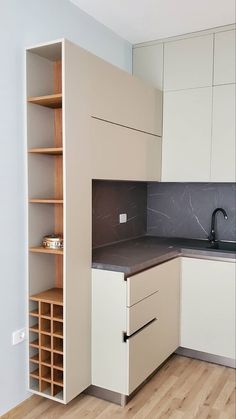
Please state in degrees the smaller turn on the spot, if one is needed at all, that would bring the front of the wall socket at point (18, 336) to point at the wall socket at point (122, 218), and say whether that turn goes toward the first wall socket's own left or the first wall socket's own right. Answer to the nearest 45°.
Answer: approximately 90° to the first wall socket's own left

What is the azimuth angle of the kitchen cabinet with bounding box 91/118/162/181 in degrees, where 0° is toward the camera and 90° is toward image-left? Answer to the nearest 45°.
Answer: approximately 315°

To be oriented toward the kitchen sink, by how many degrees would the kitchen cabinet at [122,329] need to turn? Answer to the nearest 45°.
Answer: approximately 90° to its left

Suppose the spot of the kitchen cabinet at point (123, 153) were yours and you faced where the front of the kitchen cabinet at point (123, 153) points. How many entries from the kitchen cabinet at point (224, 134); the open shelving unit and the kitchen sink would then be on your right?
1

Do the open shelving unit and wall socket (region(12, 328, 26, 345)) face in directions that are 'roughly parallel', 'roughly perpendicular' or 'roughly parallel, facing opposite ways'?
roughly perpendicular

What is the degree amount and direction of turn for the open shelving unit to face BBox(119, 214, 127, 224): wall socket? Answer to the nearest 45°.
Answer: approximately 180°

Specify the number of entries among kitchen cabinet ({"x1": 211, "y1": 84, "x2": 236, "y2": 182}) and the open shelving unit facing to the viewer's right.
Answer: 0

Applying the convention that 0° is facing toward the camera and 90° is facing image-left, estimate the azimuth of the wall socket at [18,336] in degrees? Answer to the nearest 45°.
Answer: approximately 315°
